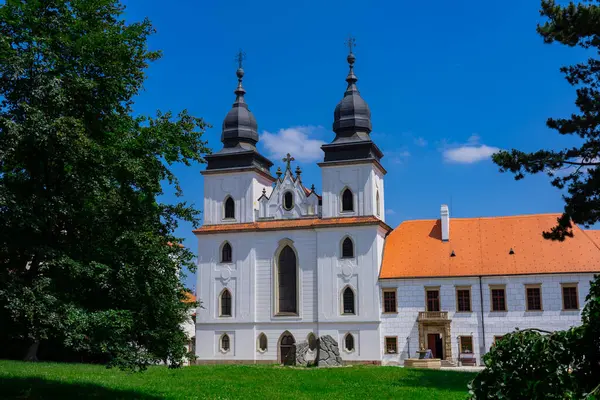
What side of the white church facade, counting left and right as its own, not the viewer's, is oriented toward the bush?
front

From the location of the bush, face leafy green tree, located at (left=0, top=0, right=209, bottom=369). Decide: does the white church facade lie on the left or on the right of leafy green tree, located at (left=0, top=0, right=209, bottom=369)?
right

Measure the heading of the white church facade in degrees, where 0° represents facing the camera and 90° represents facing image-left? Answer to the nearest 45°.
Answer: approximately 0°

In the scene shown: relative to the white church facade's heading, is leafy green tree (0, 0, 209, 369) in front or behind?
in front
